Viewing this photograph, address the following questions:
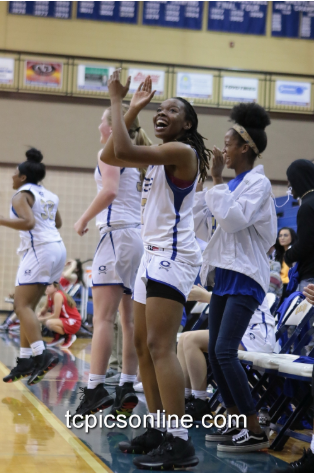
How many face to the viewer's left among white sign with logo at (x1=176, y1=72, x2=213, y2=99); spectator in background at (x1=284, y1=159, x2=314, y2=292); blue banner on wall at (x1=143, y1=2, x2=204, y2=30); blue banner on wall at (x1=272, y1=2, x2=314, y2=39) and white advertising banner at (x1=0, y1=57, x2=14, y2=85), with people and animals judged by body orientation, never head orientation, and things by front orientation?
1

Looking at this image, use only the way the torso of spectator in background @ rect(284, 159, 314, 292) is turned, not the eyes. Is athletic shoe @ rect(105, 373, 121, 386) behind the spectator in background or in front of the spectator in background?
in front

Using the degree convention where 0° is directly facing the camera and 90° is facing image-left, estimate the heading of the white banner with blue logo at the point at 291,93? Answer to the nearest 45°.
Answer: approximately 0°

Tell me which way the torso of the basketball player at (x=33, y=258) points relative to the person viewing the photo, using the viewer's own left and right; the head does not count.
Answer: facing away from the viewer and to the left of the viewer

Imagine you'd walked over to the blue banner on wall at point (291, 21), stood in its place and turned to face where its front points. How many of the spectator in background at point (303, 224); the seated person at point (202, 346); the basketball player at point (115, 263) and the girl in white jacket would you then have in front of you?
4

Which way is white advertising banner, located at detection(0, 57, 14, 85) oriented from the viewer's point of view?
toward the camera

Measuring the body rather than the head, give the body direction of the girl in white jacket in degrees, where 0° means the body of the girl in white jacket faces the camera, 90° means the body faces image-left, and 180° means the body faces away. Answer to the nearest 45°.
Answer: approximately 90°

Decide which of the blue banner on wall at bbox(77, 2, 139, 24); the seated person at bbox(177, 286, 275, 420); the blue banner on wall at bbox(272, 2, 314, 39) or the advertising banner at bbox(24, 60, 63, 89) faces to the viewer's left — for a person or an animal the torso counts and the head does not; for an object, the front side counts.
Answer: the seated person

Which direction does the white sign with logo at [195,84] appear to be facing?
toward the camera

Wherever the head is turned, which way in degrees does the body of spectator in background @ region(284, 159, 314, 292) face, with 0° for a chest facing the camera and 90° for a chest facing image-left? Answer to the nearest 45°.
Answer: approximately 90°

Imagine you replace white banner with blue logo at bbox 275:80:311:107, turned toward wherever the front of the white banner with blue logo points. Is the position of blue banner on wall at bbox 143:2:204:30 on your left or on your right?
on your right

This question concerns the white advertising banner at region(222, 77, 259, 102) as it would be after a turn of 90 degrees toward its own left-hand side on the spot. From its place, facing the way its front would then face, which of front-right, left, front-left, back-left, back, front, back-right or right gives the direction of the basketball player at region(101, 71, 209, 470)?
right
